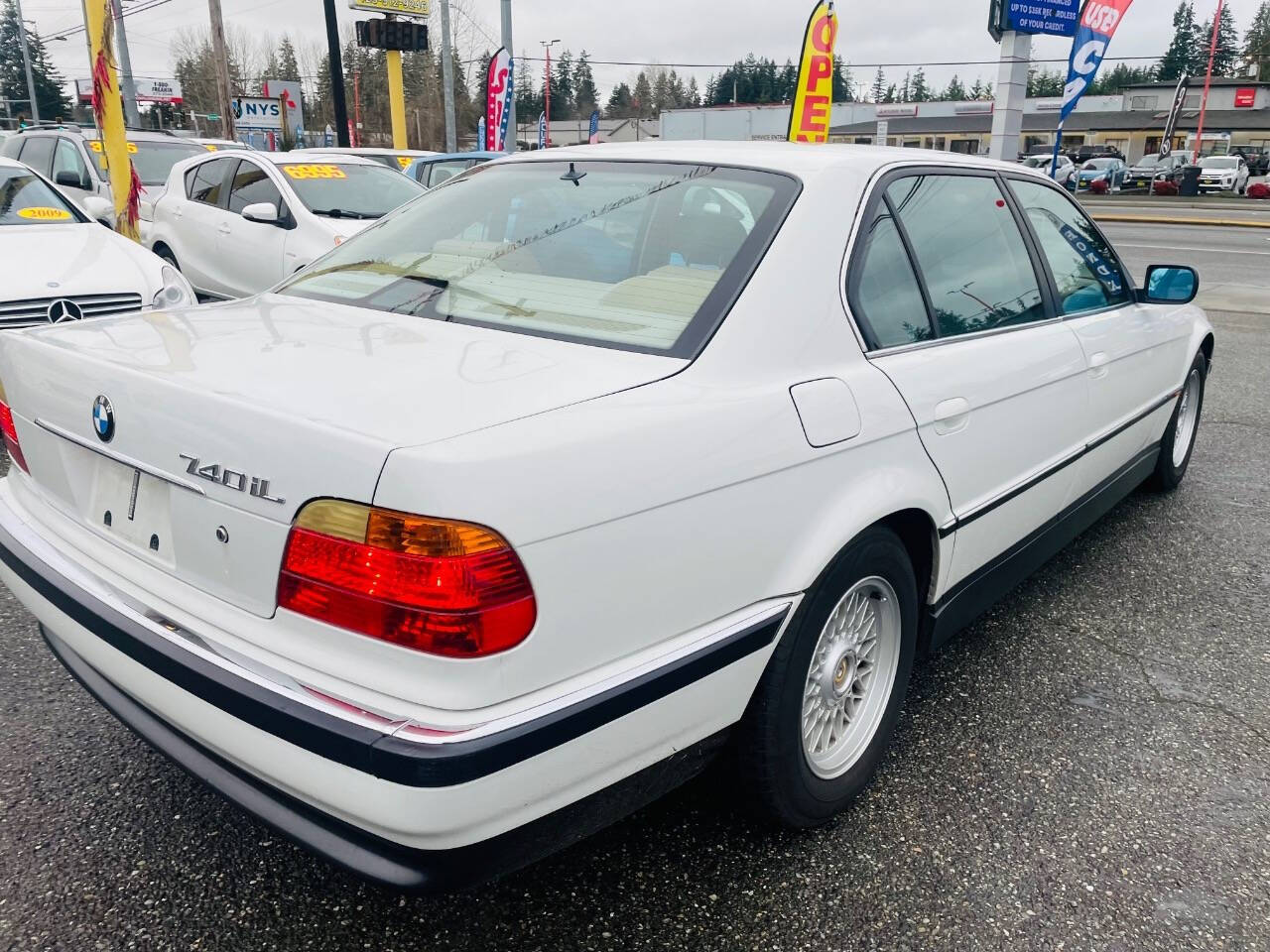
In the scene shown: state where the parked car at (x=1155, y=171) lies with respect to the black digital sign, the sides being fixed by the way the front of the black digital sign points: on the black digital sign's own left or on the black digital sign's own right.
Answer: on the black digital sign's own left

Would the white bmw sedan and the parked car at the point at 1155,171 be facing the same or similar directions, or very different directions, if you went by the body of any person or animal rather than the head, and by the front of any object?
very different directions

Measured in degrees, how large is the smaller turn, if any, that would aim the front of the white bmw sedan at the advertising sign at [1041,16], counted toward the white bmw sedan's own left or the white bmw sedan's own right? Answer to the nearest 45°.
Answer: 0° — it already faces it

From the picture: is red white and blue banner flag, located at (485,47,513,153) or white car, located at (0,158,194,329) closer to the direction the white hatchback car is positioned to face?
the white car

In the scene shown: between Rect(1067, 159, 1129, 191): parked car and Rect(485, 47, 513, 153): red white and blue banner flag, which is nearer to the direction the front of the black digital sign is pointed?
the red white and blue banner flag

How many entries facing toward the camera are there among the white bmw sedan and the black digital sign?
1

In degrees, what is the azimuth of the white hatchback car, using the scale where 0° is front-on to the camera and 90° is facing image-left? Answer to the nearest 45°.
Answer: approximately 315°

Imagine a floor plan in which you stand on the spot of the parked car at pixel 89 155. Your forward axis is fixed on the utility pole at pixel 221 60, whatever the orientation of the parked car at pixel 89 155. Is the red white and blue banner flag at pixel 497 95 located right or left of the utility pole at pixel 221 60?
right

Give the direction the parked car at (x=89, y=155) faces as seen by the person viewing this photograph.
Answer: facing the viewer and to the right of the viewer

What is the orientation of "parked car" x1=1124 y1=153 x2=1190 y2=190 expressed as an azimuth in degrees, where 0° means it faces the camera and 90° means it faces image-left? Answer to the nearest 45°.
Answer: approximately 45°

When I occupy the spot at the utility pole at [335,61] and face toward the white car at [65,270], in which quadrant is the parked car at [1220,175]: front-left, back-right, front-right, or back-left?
back-left

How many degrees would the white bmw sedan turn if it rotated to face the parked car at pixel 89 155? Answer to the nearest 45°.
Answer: approximately 90° to its left
